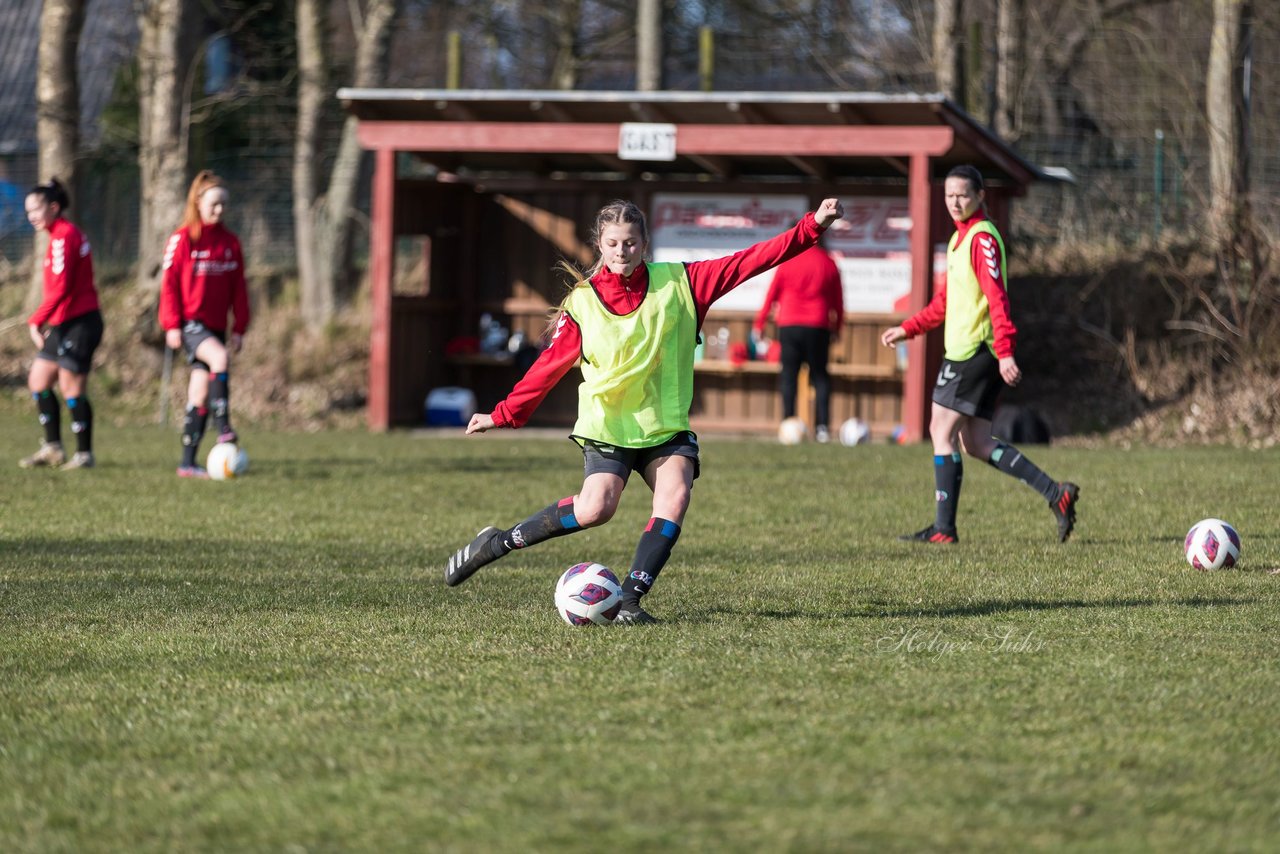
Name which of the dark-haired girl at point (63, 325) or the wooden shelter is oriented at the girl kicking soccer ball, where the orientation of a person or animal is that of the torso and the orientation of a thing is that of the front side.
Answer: the wooden shelter

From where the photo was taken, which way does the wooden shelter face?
toward the camera

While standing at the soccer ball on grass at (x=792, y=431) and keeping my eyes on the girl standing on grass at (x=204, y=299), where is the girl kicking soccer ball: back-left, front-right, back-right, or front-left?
front-left

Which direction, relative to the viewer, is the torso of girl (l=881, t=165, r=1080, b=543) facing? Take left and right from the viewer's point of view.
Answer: facing to the left of the viewer

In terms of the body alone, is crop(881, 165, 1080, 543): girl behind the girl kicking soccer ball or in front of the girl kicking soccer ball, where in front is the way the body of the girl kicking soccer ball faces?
behind

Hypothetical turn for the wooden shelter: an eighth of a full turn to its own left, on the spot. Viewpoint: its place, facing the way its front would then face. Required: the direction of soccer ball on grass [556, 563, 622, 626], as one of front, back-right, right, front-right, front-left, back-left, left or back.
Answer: front-right

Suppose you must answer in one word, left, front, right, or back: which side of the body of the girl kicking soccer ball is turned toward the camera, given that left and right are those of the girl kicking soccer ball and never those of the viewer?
front

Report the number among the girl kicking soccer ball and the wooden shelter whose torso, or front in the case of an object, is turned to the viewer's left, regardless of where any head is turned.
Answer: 0

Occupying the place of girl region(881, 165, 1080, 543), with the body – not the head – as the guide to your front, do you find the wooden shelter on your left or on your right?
on your right

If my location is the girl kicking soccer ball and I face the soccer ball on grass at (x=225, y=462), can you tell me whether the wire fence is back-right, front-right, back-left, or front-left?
front-right

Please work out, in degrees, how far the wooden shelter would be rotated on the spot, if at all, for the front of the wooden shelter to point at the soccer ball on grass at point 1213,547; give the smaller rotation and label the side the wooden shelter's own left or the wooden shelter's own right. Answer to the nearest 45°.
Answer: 0° — it already faces it
